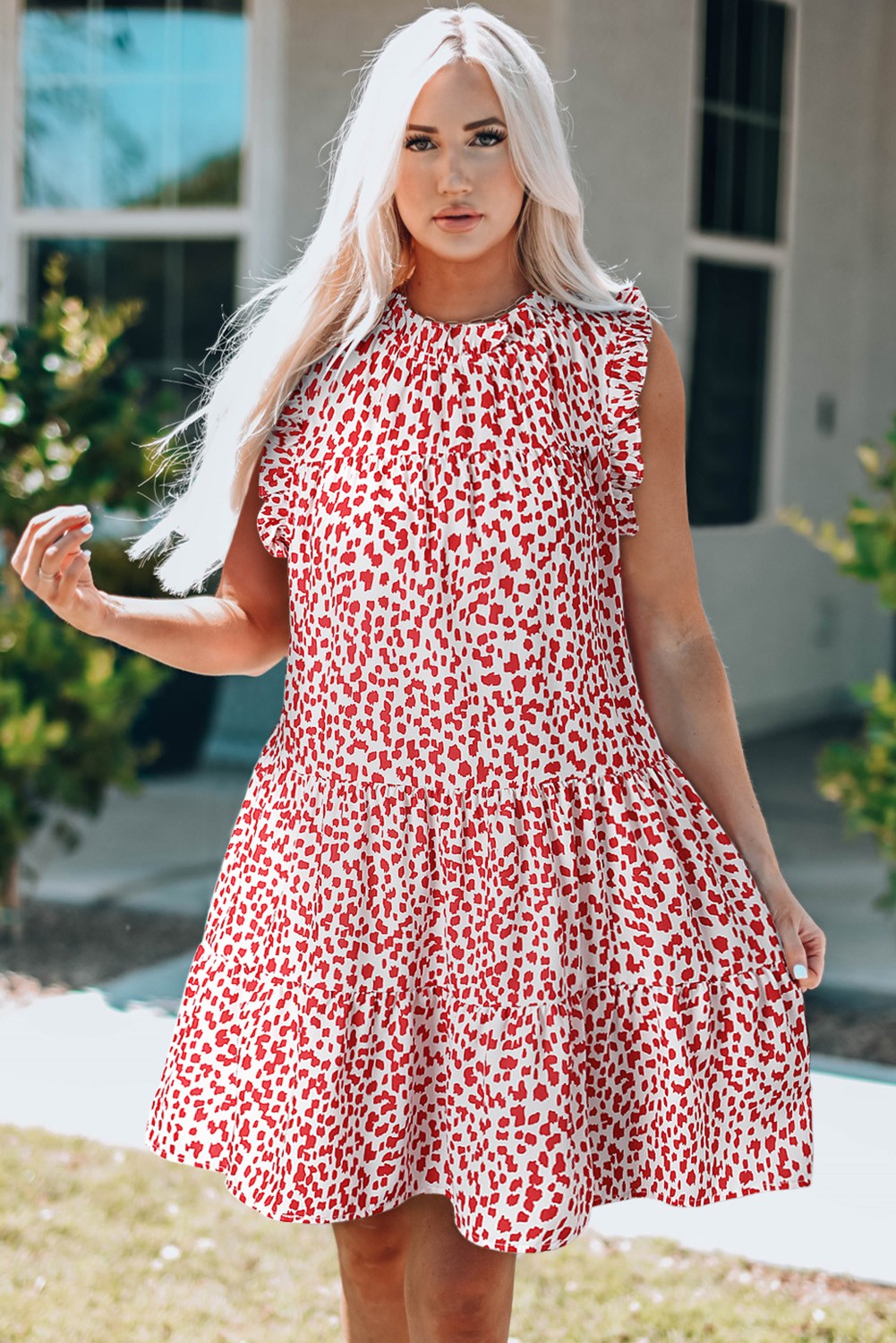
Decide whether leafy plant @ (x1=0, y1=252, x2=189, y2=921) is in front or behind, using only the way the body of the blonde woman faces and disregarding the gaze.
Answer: behind

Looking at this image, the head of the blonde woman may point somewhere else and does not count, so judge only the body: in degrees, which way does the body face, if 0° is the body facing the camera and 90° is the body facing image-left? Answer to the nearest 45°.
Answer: approximately 0°

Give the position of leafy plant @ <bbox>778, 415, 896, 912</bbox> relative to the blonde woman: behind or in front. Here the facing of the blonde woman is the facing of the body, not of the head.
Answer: behind

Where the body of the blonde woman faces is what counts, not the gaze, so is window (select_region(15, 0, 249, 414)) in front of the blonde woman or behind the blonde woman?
behind

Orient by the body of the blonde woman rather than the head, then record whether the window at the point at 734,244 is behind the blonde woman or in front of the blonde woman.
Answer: behind
